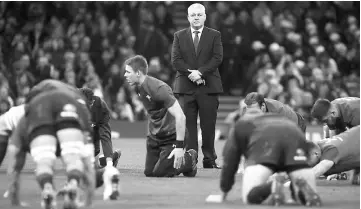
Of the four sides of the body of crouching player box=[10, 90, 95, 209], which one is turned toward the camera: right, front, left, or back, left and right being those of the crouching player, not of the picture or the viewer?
back

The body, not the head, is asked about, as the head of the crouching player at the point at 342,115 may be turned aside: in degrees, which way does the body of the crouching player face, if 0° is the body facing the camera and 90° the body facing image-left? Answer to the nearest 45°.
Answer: approximately 90°

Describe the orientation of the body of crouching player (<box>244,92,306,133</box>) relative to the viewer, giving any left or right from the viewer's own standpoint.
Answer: facing to the left of the viewer

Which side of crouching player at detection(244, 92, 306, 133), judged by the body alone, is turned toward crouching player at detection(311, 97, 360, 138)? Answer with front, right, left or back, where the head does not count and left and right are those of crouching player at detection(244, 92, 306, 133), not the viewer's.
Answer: back

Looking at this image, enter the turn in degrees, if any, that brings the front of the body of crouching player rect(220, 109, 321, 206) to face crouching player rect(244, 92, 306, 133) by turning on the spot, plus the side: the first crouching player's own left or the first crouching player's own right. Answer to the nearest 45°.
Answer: approximately 45° to the first crouching player's own right

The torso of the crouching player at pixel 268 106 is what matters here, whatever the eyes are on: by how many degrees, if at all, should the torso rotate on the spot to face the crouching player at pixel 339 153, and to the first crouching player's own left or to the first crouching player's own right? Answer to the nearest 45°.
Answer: approximately 135° to the first crouching player's own left

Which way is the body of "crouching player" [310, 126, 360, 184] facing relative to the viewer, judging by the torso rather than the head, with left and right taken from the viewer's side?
facing to the left of the viewer
